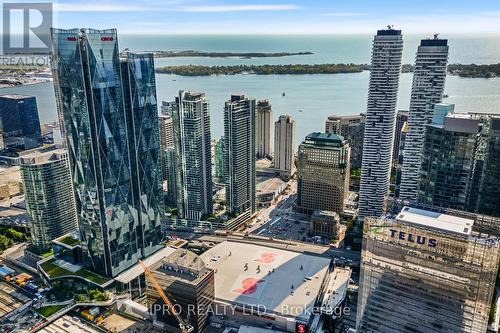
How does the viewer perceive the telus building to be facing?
facing the viewer

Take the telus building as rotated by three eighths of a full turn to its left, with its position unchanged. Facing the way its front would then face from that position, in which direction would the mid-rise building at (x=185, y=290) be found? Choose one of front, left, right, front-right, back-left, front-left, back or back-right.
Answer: back-left
